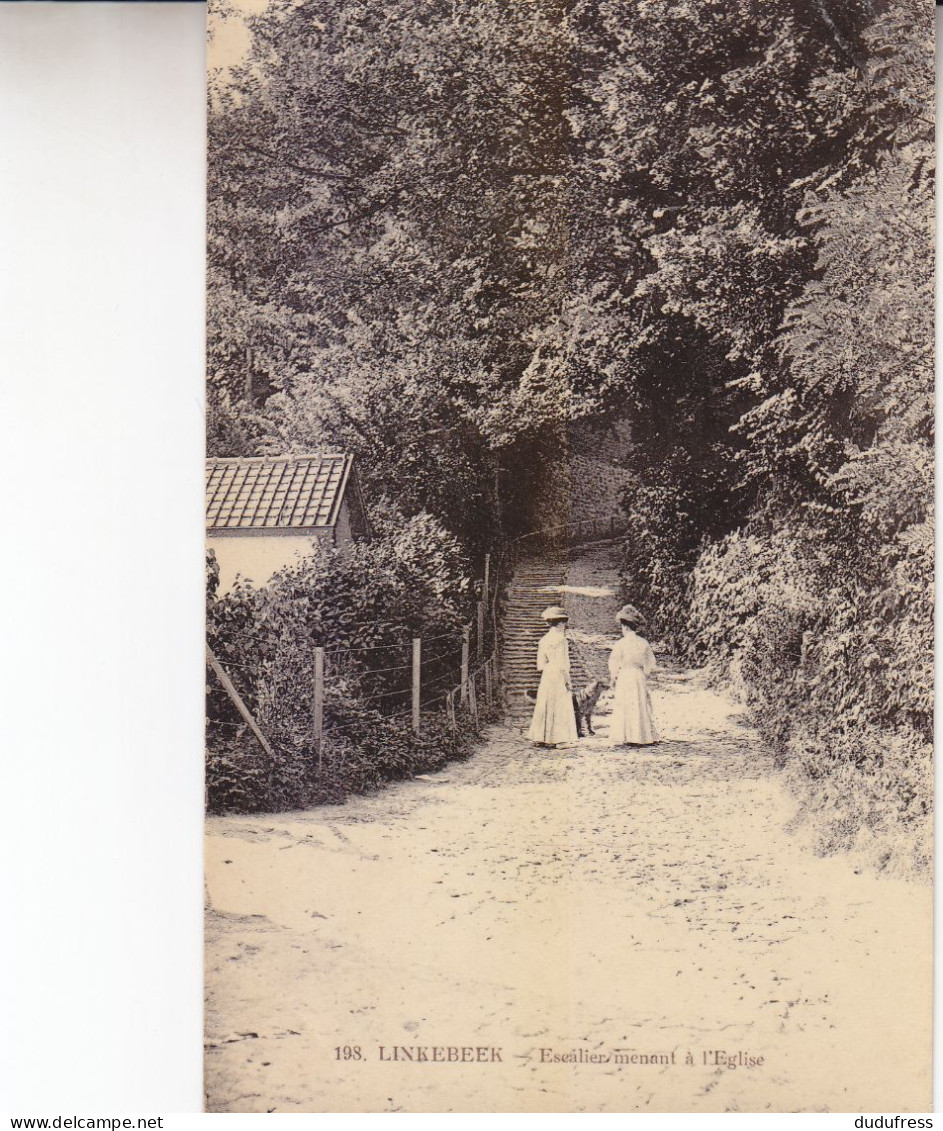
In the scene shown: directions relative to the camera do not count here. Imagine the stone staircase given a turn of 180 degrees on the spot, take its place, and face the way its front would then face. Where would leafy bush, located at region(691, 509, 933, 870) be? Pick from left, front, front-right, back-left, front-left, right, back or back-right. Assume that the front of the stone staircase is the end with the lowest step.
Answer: right

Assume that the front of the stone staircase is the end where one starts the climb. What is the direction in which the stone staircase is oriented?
toward the camera

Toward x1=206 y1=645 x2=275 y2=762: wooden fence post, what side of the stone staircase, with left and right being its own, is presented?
front
